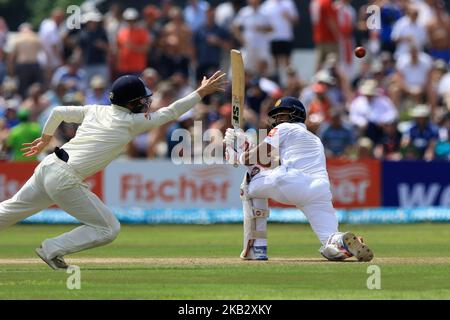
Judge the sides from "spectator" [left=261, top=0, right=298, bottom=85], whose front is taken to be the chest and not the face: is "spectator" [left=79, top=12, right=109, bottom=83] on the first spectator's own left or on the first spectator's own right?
on the first spectator's own right

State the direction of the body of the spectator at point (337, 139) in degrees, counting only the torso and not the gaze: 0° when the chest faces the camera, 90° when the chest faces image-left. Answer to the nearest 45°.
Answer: approximately 0°

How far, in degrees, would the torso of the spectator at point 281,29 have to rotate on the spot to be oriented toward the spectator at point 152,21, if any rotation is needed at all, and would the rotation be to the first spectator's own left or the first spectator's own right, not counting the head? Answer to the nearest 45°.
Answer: approximately 90° to the first spectator's own right

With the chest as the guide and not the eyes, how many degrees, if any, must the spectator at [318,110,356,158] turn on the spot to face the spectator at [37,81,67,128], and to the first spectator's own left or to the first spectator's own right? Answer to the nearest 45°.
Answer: approximately 90° to the first spectator's own right

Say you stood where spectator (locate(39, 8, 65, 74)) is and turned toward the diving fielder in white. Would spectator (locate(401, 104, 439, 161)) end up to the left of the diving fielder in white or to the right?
left

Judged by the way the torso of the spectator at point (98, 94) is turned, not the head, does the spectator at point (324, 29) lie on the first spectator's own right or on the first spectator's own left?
on the first spectator's own left

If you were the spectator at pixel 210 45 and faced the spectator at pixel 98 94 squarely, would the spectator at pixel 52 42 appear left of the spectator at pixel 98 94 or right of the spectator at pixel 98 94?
right
